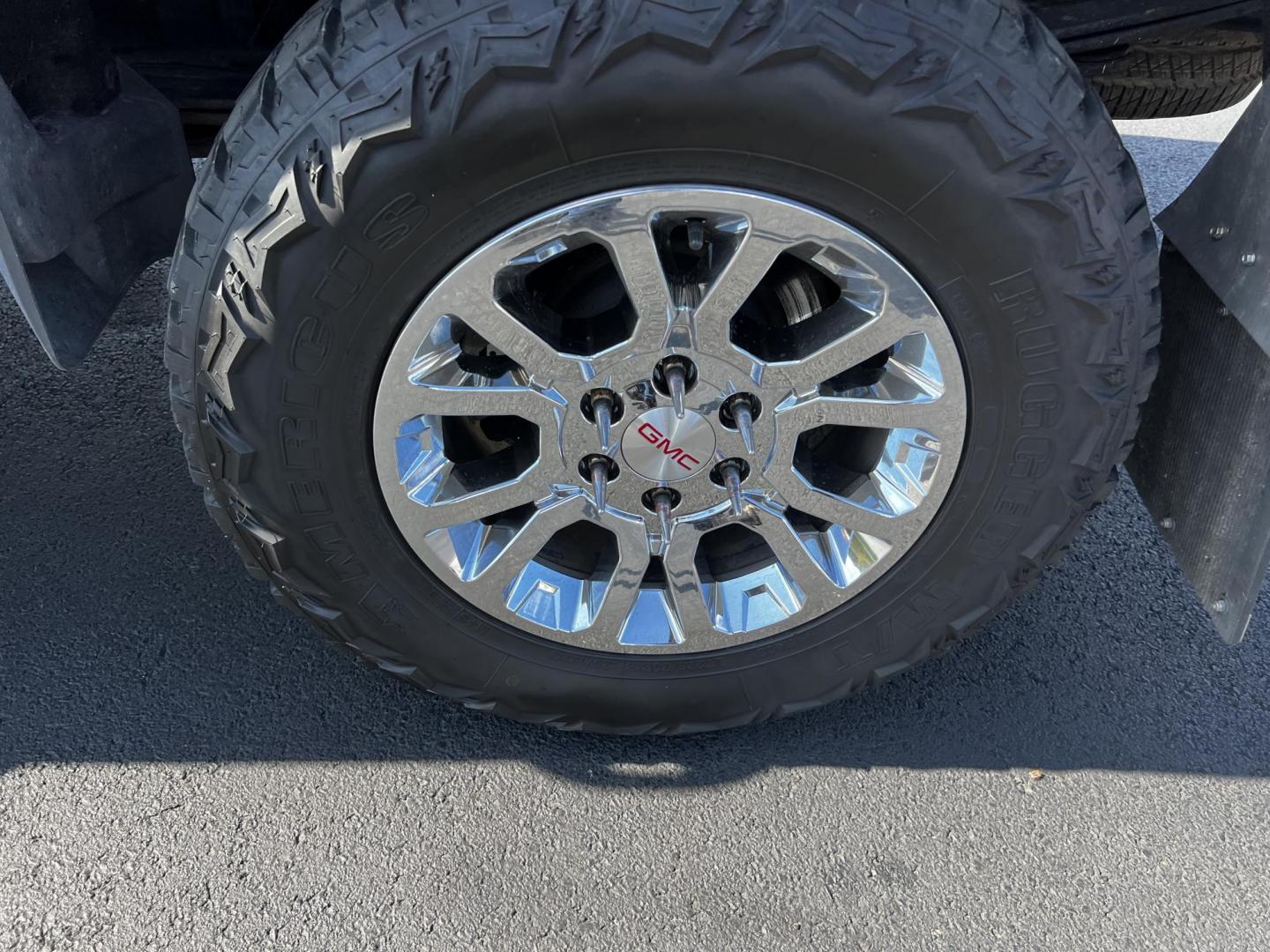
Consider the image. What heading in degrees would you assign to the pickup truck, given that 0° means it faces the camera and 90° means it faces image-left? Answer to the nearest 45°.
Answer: approximately 90°
